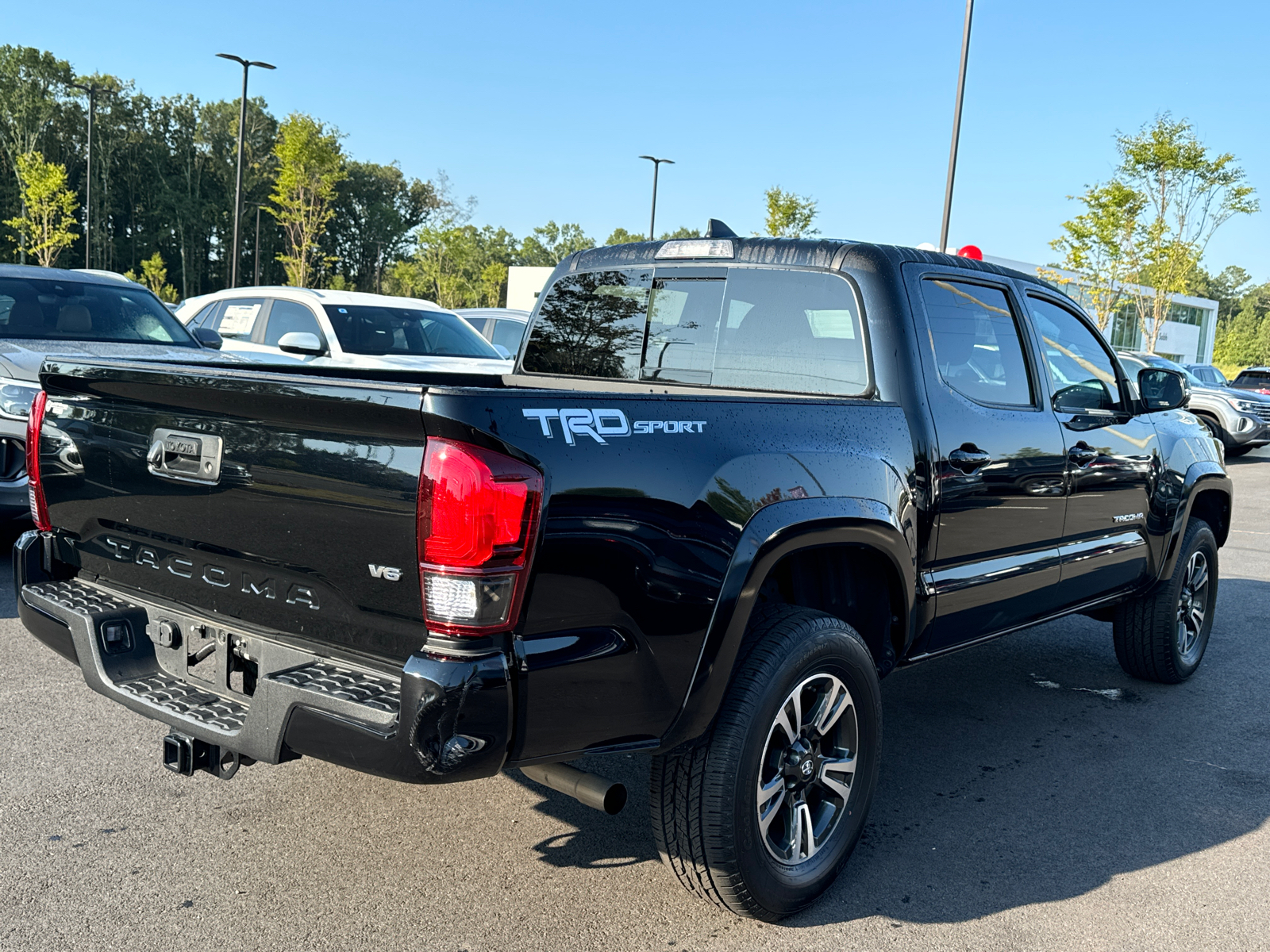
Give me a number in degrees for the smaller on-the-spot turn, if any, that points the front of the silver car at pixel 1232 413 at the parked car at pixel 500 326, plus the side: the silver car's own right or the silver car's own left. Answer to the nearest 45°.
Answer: approximately 90° to the silver car's own right

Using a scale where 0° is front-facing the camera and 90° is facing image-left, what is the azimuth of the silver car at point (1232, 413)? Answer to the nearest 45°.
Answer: approximately 315°

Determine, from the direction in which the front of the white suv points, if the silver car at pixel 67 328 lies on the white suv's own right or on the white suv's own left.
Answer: on the white suv's own right

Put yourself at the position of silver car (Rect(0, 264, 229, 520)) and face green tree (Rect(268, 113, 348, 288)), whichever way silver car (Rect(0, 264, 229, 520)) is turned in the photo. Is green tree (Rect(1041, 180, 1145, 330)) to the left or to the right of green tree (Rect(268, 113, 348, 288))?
right

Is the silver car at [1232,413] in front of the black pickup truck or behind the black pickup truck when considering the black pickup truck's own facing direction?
in front

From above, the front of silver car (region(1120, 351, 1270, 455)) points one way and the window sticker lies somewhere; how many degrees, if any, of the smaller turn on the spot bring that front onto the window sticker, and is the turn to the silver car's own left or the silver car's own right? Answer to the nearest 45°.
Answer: approximately 90° to the silver car's own right

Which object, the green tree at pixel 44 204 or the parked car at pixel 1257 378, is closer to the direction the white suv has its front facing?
the parked car

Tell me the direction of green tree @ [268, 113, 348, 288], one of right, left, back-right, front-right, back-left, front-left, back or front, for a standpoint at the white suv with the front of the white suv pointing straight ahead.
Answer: back-left

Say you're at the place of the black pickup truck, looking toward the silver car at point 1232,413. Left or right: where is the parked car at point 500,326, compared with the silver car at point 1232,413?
left

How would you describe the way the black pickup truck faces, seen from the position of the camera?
facing away from the viewer and to the right of the viewer

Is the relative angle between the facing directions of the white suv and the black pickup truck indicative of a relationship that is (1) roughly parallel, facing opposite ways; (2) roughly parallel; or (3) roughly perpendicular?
roughly perpendicular

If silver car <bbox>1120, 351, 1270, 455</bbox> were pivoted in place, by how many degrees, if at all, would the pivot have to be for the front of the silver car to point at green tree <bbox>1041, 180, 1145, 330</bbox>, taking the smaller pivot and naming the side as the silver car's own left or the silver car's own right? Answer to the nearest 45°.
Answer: approximately 135° to the silver car's own left
